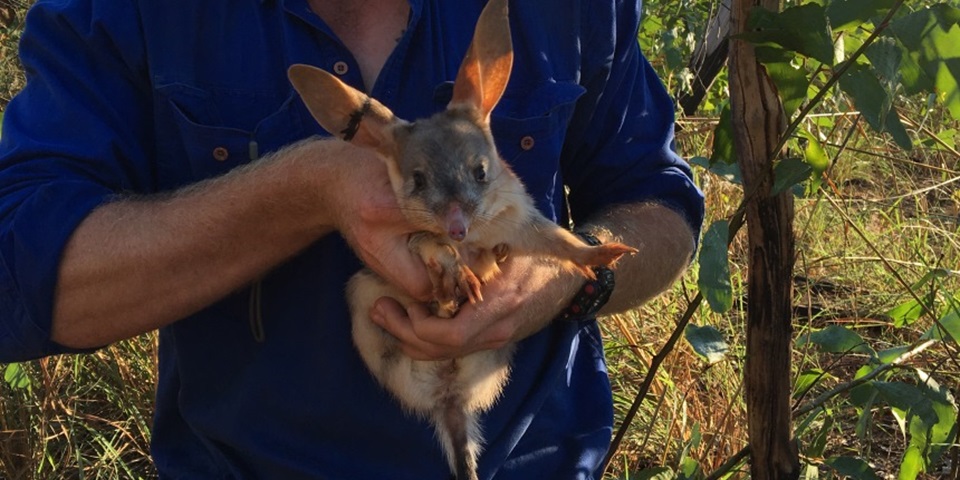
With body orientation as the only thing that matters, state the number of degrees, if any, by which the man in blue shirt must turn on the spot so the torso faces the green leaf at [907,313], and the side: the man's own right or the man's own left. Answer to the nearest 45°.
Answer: approximately 90° to the man's own left

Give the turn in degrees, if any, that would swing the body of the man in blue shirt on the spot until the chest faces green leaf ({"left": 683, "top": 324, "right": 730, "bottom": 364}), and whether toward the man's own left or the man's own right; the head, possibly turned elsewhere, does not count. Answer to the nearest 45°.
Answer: approximately 90° to the man's own left

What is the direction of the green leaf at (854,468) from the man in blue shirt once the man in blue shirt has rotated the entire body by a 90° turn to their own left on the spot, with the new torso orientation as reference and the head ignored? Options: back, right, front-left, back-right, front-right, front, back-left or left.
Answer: front

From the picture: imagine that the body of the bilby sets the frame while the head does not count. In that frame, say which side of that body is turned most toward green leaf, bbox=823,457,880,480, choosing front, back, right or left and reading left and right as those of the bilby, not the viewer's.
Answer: left

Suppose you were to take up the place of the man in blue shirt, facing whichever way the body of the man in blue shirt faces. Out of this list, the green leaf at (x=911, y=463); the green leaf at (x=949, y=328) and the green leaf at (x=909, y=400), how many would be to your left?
3

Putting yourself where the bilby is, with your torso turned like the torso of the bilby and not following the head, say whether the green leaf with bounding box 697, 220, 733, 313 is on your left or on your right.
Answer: on your left

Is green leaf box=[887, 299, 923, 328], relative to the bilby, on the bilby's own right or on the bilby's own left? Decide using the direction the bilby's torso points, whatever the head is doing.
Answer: on the bilby's own left

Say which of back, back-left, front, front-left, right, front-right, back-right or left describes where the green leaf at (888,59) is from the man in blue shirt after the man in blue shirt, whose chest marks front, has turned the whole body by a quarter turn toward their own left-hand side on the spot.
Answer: front

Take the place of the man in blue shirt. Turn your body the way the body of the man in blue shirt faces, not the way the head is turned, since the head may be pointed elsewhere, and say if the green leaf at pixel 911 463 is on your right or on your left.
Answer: on your left

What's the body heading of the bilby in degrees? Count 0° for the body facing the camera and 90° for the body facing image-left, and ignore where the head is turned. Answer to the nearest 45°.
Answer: approximately 0°

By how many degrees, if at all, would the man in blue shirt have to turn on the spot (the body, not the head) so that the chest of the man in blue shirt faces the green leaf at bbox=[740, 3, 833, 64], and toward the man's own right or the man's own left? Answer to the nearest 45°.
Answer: approximately 90° to the man's own left

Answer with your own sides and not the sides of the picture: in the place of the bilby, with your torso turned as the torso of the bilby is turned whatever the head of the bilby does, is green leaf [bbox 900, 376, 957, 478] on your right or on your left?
on your left
